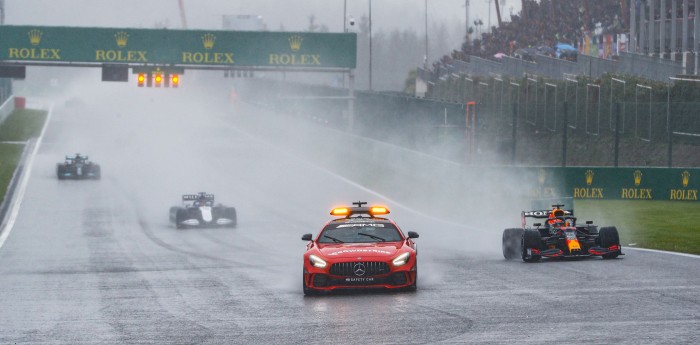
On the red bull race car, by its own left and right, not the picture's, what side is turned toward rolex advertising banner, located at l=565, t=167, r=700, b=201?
back

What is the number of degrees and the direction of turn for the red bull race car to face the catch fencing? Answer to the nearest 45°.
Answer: approximately 180°

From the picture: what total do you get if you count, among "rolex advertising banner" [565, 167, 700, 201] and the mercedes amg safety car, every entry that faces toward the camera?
2

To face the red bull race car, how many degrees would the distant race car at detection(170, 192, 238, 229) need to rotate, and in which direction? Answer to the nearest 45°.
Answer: approximately 45° to its left

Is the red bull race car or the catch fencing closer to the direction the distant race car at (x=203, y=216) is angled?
the red bull race car

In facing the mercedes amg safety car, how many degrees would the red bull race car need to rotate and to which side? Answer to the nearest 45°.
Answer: approximately 45° to its right

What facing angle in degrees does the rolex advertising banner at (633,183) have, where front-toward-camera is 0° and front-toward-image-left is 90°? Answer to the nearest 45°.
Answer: approximately 0°

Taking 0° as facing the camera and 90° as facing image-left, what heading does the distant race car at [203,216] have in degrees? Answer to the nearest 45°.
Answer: approximately 0°

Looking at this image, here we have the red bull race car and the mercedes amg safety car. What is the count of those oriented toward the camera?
2

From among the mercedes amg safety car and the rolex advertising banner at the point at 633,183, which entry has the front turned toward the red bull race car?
the rolex advertising banner
